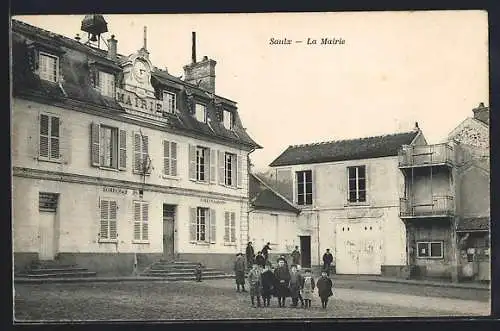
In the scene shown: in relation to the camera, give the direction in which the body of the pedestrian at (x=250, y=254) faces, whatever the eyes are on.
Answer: toward the camera

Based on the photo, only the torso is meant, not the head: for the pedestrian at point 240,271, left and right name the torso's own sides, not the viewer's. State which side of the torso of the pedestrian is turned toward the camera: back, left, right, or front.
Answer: front

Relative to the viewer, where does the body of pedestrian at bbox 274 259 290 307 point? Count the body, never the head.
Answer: toward the camera

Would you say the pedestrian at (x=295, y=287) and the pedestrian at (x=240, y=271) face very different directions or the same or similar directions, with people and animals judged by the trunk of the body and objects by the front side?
same or similar directions
